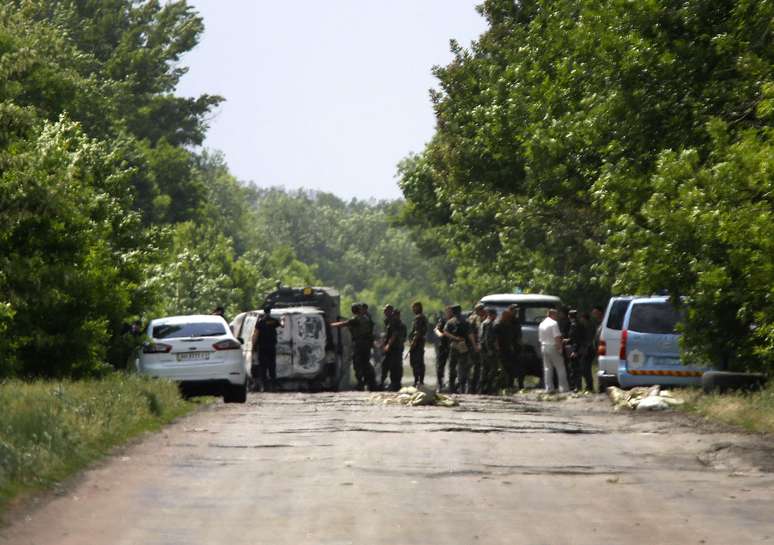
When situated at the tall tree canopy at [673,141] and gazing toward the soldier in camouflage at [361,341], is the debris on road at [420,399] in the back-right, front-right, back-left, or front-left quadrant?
front-left

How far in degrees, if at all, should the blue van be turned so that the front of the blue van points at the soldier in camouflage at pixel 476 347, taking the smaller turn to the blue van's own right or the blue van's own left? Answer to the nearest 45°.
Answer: approximately 45° to the blue van's own left

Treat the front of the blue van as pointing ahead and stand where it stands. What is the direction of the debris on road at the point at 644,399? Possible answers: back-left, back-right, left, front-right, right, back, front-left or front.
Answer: back

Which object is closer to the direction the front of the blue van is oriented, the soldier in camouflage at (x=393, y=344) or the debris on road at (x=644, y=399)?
the soldier in camouflage

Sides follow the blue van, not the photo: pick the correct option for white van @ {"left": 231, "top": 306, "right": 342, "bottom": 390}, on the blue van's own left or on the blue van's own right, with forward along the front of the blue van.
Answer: on the blue van's own left

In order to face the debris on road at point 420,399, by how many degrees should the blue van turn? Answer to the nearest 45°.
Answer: approximately 135° to its left

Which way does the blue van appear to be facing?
away from the camera

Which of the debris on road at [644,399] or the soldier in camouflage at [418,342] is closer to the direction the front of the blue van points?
the soldier in camouflage

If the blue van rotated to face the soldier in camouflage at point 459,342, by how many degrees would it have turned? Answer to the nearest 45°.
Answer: approximately 45° to its left

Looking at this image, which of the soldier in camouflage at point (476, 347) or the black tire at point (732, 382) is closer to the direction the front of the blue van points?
the soldier in camouflage
